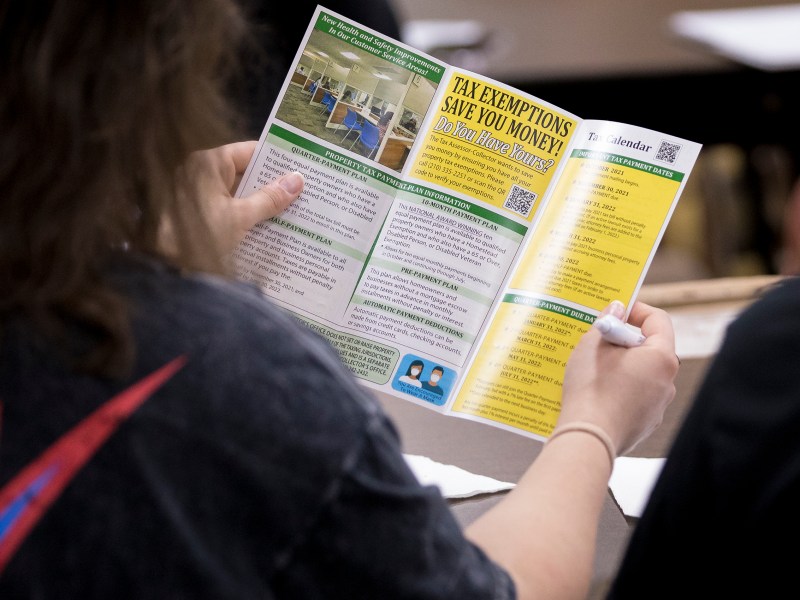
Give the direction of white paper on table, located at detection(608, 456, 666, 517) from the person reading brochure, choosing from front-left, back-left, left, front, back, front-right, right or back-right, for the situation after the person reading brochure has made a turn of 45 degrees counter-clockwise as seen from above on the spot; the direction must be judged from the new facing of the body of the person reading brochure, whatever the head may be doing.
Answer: front-right

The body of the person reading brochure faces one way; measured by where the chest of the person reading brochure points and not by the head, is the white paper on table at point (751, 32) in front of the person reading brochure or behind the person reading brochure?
in front

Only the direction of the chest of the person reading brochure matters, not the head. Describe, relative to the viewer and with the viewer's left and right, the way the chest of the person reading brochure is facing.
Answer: facing away from the viewer and to the right of the viewer
